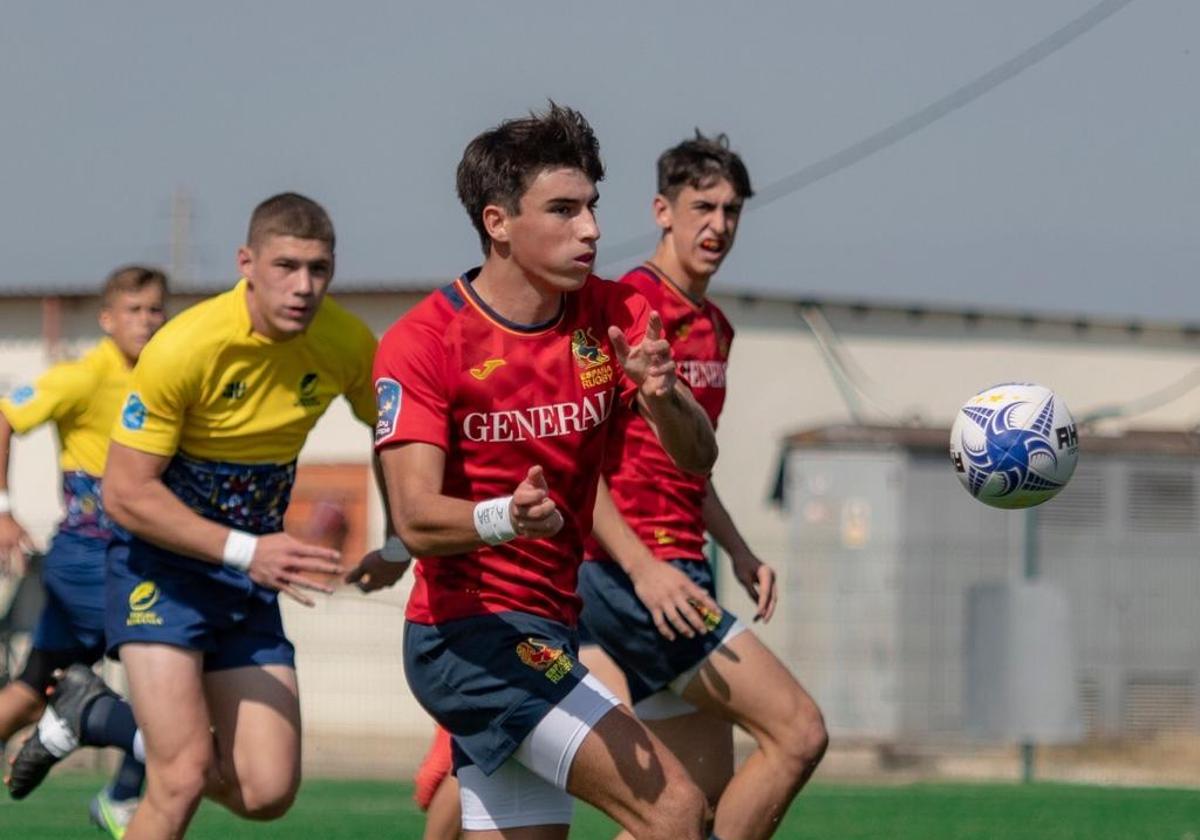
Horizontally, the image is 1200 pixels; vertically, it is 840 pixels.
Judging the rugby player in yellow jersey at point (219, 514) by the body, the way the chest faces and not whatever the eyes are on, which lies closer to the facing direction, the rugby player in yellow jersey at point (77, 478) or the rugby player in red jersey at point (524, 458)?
the rugby player in red jersey

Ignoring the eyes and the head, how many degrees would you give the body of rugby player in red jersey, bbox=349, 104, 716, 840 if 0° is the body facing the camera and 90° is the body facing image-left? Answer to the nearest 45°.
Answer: approximately 315°

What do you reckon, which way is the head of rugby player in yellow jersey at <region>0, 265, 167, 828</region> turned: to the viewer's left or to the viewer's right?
to the viewer's right

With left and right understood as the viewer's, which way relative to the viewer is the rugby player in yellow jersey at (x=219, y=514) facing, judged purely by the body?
facing the viewer and to the right of the viewer

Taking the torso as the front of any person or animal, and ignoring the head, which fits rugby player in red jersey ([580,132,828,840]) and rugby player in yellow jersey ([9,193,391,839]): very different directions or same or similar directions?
same or similar directions

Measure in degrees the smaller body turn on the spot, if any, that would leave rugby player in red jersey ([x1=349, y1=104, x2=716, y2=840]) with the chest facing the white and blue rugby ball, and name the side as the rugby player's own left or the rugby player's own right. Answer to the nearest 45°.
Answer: approximately 90° to the rugby player's own left

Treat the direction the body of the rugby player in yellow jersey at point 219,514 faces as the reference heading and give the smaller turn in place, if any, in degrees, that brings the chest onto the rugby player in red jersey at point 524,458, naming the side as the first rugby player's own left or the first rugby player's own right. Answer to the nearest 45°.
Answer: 0° — they already face them

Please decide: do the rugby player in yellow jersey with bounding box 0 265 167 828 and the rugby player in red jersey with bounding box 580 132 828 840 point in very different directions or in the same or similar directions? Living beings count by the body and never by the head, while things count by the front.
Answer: same or similar directions

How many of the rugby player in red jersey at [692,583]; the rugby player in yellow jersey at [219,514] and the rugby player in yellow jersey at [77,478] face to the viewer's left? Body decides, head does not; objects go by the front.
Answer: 0

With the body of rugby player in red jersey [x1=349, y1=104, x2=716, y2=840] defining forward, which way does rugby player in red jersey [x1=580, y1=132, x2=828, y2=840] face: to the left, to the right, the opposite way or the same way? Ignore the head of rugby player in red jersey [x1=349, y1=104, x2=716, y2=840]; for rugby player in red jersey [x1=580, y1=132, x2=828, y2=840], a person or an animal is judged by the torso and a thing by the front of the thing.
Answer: the same way

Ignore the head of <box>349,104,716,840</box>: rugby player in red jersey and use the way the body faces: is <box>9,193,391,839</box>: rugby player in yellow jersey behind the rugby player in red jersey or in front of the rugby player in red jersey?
behind

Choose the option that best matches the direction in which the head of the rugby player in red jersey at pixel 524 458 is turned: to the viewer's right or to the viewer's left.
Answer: to the viewer's right

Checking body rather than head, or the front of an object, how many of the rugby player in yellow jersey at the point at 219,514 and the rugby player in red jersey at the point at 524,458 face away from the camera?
0

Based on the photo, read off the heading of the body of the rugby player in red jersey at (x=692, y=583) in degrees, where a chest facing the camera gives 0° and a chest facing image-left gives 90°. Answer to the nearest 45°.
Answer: approximately 315°

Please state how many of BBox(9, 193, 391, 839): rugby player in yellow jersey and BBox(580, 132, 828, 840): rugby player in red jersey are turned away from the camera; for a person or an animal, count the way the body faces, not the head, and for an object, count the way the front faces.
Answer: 0
